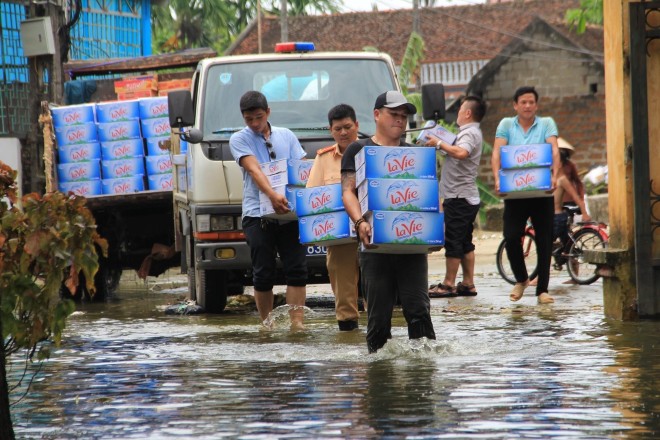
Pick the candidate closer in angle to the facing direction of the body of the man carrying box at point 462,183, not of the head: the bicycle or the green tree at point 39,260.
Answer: the green tree

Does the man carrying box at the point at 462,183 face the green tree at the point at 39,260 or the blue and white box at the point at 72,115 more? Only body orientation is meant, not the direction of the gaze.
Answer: the blue and white box

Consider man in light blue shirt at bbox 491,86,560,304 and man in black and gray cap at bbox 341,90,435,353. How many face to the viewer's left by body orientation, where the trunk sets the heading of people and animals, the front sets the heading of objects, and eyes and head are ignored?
0

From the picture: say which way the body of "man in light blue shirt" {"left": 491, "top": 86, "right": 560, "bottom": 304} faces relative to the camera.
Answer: toward the camera

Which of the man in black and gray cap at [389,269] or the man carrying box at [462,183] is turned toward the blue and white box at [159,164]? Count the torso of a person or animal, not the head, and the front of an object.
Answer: the man carrying box

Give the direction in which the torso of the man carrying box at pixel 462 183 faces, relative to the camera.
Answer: to the viewer's left

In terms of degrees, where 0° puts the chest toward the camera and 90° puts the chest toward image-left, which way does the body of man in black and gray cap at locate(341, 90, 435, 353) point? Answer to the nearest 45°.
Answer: approximately 315°

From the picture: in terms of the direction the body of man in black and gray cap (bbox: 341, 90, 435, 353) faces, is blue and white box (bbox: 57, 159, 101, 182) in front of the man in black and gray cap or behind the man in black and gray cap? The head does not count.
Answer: behind

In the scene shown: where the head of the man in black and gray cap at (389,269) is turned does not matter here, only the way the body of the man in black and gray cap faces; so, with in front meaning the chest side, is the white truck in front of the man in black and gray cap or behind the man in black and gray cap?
behind

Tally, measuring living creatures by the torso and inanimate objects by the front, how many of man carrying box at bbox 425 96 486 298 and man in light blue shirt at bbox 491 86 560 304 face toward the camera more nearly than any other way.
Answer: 1

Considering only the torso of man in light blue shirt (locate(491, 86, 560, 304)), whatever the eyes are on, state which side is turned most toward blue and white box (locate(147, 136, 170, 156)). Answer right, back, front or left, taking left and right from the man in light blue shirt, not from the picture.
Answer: right

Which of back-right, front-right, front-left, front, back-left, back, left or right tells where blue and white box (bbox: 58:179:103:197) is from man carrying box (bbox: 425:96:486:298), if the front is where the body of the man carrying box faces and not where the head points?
front

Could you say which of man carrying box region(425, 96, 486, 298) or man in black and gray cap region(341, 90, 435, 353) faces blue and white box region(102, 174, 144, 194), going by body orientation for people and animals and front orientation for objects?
the man carrying box

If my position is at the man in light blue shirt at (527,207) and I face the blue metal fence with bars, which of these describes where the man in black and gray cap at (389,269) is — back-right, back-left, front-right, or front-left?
back-left

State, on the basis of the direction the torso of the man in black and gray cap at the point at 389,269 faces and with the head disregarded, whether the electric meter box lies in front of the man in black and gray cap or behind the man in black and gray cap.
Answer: behind

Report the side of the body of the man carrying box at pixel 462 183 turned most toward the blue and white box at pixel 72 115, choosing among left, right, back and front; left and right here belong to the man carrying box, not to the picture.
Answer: front

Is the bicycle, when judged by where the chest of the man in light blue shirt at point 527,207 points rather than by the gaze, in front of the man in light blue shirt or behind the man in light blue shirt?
behind
